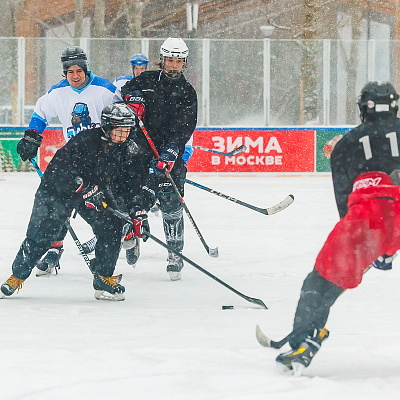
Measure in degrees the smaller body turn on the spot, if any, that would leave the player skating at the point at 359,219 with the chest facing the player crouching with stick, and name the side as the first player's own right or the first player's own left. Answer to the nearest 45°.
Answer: approximately 45° to the first player's own left

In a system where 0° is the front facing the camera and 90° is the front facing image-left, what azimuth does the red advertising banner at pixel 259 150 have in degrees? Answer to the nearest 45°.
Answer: approximately 0°

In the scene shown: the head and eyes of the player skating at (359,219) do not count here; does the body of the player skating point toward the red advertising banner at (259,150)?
yes

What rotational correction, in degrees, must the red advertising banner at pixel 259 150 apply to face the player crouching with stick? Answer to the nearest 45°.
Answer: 0° — it already faces them

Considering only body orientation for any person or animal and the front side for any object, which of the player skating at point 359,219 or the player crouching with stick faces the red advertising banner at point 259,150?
the player skating

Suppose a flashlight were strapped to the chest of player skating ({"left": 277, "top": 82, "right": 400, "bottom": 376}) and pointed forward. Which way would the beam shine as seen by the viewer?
away from the camera

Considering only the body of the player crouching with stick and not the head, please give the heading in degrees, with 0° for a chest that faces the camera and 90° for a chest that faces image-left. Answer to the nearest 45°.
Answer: approximately 315°

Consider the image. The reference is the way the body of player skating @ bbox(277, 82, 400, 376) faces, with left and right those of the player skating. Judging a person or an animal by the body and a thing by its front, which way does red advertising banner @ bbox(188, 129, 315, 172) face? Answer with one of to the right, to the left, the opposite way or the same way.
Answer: the opposite way

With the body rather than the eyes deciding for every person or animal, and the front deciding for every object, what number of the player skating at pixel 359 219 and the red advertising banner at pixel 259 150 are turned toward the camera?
1
